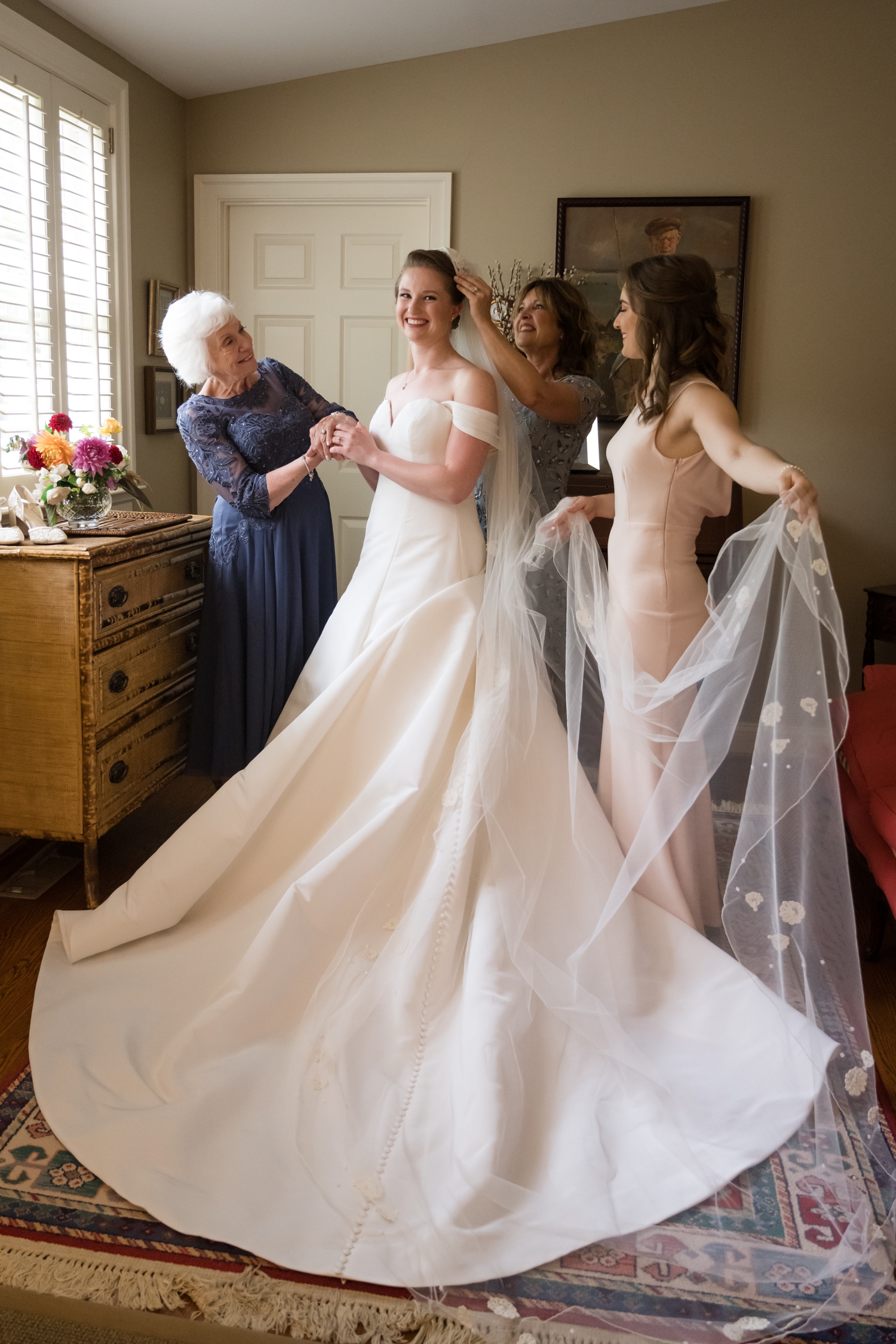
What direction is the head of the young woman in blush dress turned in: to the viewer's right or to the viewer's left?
to the viewer's left

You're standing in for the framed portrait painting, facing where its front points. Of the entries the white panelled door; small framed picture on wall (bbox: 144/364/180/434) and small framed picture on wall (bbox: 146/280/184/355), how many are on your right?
3

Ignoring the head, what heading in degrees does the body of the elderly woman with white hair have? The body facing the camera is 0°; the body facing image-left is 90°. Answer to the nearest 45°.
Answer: approximately 315°

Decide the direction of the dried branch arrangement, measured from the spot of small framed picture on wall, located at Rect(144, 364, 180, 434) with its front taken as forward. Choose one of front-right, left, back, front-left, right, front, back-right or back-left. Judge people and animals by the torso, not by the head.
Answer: front-left

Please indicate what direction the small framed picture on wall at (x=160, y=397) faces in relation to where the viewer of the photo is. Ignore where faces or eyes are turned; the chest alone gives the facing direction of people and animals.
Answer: facing the viewer and to the right of the viewer

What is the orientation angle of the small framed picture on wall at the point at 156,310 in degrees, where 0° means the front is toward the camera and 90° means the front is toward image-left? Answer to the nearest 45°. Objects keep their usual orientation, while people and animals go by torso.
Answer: approximately 315°

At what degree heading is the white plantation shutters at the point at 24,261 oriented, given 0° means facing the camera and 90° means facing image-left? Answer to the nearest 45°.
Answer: approximately 315°

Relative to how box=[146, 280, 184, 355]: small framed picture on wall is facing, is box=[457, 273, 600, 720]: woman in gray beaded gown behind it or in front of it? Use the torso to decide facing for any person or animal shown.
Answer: in front

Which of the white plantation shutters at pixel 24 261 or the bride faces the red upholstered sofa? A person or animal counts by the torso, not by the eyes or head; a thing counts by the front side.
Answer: the white plantation shutters

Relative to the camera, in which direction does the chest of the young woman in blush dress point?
to the viewer's left

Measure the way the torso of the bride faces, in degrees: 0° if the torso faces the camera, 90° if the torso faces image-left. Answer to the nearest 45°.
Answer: approximately 45°
